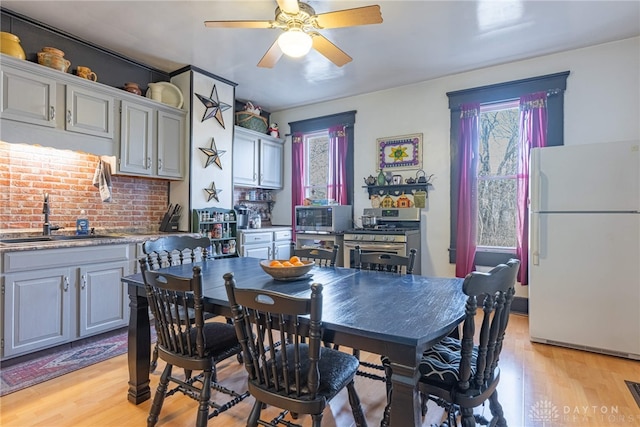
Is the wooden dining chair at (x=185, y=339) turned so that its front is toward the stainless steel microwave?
yes

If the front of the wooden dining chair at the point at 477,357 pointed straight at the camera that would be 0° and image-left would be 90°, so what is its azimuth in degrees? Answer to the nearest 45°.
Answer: approximately 135°

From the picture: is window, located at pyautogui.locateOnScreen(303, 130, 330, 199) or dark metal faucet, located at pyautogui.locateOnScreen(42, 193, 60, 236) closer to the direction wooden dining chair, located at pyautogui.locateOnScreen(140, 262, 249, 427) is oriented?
the window

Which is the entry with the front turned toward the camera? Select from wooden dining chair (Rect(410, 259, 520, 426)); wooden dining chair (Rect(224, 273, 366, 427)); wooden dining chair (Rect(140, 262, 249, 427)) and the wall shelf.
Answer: the wall shelf

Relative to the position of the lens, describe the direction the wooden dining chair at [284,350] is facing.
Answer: facing away from the viewer and to the right of the viewer

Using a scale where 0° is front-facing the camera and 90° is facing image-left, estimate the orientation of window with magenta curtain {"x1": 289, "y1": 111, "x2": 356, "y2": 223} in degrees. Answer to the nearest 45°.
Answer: approximately 45°

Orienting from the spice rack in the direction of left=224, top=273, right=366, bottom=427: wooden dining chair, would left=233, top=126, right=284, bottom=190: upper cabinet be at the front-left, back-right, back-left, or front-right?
back-left

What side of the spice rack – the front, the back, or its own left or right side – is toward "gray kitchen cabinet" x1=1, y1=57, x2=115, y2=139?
right

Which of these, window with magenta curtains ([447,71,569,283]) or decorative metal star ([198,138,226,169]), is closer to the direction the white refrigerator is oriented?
the decorative metal star
